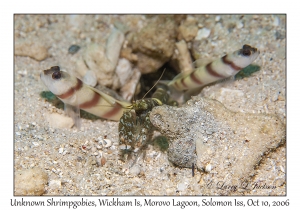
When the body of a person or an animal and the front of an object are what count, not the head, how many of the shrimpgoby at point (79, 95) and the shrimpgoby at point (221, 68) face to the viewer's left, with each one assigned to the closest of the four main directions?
1

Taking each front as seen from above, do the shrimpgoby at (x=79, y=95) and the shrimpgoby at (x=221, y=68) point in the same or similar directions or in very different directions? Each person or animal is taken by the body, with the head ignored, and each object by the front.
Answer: very different directions
